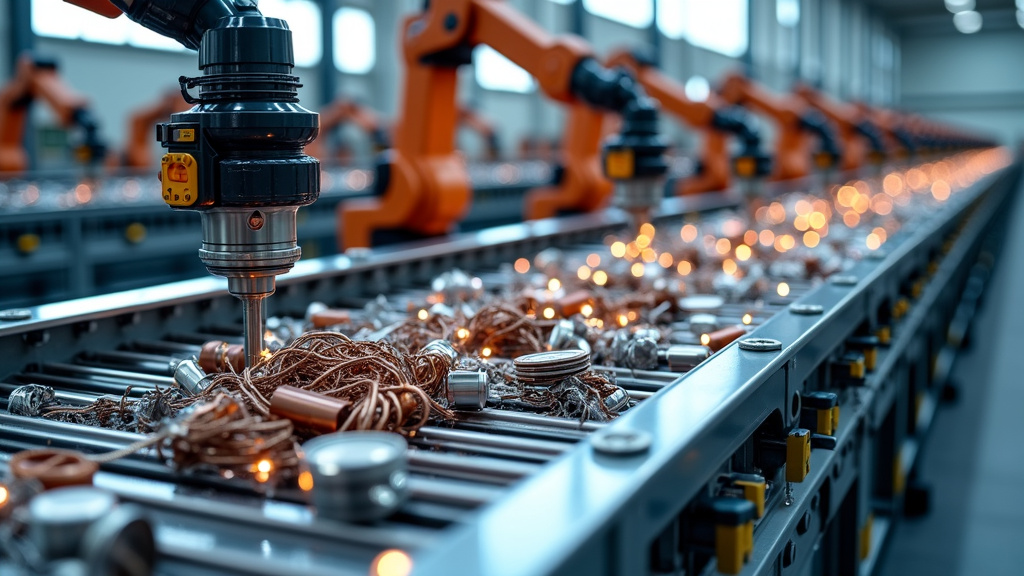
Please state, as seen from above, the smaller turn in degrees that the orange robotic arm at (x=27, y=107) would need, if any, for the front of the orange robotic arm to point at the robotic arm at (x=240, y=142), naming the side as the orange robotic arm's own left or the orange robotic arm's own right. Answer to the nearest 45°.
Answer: approximately 90° to the orange robotic arm's own right

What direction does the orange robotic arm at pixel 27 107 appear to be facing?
to the viewer's right

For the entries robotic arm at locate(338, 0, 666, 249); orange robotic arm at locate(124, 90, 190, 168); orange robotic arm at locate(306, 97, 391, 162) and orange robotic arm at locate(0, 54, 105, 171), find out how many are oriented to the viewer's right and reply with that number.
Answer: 4

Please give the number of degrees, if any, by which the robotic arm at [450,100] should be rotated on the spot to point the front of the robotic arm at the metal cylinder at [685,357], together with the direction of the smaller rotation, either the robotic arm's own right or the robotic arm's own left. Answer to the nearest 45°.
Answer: approximately 90° to the robotic arm's own right

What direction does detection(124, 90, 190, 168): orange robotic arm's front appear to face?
to the viewer's right

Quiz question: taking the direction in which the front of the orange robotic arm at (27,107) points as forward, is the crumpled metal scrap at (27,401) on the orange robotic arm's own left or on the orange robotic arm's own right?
on the orange robotic arm's own right

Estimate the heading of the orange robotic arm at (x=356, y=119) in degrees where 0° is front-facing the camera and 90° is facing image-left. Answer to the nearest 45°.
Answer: approximately 270°

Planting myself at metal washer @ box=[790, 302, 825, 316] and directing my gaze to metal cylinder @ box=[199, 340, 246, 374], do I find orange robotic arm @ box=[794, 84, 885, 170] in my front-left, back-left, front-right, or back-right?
back-right

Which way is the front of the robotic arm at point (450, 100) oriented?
to the viewer's right

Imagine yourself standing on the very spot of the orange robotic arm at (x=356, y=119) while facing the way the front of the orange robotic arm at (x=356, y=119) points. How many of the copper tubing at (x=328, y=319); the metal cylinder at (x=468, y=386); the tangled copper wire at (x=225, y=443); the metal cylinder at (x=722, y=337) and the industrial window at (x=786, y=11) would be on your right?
4

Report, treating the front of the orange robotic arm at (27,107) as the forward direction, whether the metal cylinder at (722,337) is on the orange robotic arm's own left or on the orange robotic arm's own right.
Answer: on the orange robotic arm's own right

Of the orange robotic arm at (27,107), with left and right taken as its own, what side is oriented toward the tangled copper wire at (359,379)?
right

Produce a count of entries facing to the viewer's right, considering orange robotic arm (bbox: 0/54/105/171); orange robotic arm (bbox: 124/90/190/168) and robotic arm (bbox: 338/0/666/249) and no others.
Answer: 3
